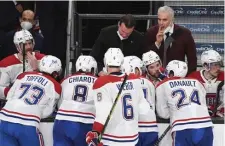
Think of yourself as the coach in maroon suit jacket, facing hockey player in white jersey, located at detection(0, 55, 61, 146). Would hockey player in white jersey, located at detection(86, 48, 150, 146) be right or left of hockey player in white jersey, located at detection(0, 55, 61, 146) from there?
left

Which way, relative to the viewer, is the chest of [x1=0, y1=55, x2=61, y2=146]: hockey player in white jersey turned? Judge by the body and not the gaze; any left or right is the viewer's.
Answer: facing away from the viewer and to the right of the viewer

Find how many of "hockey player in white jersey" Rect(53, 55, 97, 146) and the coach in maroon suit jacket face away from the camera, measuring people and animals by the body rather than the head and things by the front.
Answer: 1

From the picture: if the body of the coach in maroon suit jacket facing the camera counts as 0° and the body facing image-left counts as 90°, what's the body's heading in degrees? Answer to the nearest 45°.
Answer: approximately 45°

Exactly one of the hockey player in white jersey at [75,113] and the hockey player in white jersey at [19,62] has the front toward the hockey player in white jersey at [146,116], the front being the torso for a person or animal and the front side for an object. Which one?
the hockey player in white jersey at [19,62]

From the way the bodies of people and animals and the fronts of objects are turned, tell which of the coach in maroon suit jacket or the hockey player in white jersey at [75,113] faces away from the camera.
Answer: the hockey player in white jersey

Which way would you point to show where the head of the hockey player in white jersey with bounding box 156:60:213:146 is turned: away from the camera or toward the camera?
away from the camera

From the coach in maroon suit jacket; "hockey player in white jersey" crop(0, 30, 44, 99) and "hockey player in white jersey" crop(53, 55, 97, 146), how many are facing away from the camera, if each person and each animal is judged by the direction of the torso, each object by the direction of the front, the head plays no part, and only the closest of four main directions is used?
1

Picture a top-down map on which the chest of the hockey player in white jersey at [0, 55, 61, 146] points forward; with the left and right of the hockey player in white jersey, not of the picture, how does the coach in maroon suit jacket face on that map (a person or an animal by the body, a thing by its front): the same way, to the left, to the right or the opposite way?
the opposite way

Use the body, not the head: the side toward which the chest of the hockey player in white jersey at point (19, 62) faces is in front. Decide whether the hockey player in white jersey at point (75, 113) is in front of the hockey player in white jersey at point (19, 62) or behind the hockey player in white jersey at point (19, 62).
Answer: in front

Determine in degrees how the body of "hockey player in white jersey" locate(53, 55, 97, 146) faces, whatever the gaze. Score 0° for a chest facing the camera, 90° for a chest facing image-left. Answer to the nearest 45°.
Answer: approximately 180°

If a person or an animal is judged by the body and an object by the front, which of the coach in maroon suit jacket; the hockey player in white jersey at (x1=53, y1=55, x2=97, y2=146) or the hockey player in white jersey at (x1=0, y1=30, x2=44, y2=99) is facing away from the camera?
the hockey player in white jersey at (x1=53, y1=55, x2=97, y2=146)
